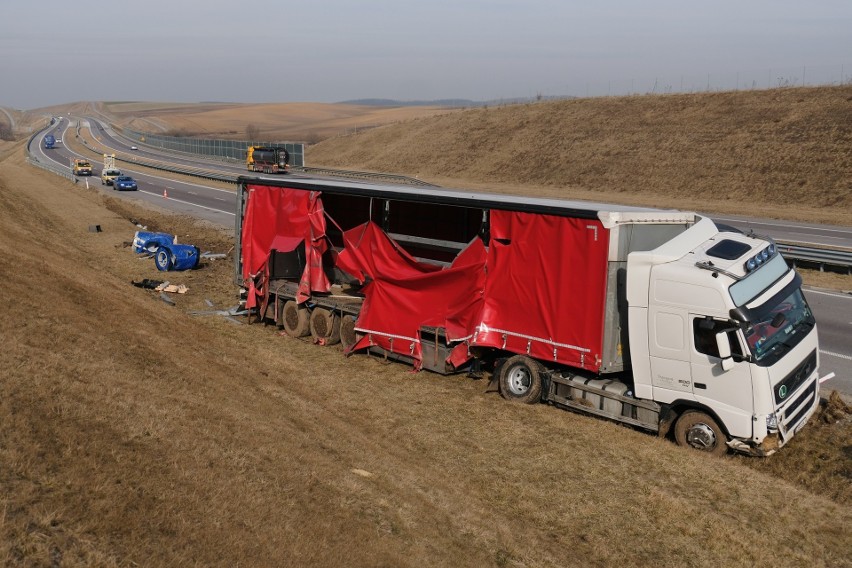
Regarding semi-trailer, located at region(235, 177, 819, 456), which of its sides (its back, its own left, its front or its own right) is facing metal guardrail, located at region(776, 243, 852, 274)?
left

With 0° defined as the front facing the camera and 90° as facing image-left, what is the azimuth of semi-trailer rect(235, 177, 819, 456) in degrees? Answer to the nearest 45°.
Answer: approximately 315°
